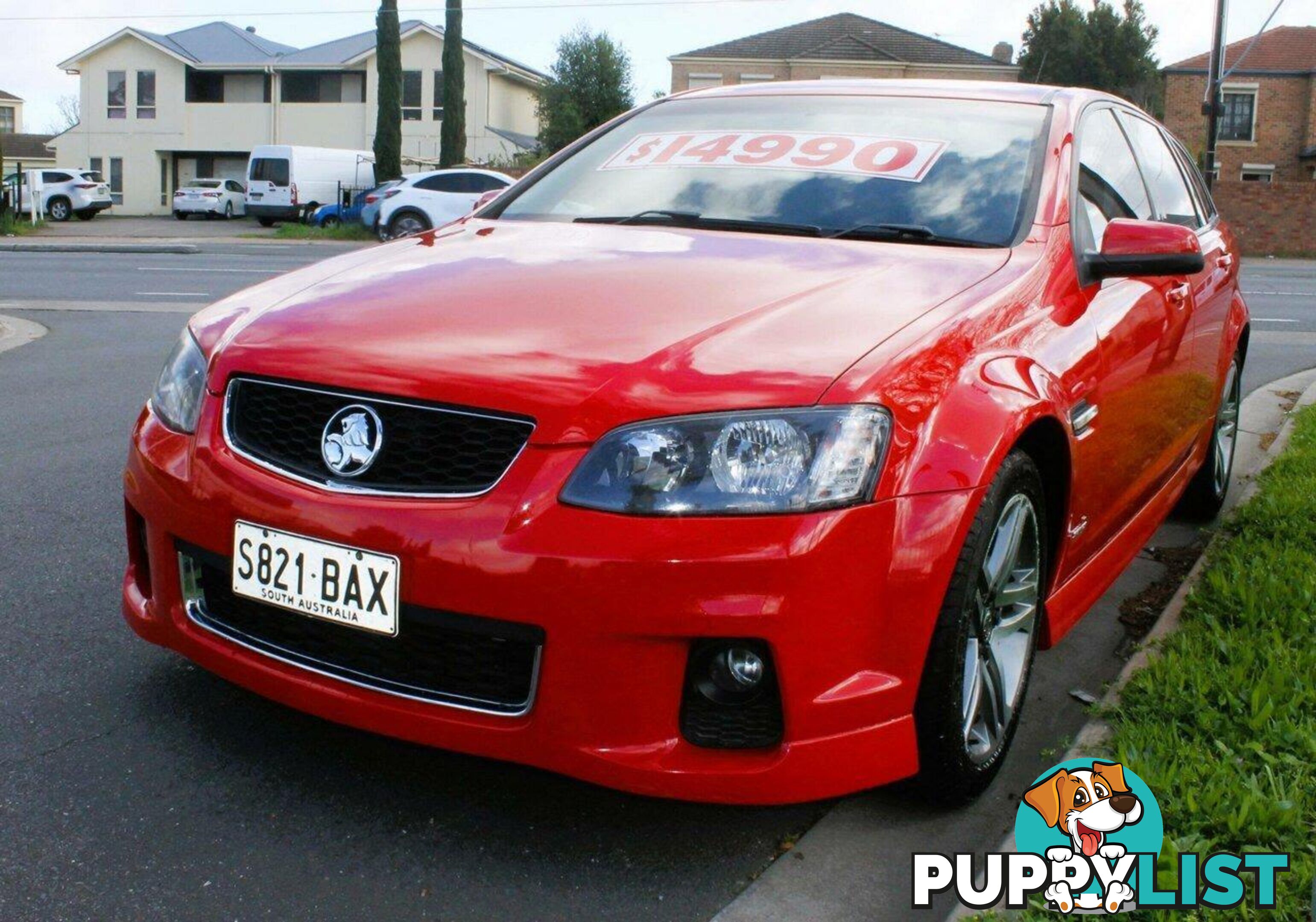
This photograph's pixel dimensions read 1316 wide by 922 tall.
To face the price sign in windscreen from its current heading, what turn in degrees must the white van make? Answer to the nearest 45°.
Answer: approximately 135° to its right

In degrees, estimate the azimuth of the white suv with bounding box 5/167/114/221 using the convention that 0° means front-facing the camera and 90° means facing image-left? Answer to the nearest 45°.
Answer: approximately 135°

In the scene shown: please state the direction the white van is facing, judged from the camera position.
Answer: facing away from the viewer and to the right of the viewer

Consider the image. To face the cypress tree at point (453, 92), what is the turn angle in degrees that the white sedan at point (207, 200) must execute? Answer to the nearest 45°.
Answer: approximately 90° to its right

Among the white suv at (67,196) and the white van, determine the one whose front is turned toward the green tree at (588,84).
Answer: the white van

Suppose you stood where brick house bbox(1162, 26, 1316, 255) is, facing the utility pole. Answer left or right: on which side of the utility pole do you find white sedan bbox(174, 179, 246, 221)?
right

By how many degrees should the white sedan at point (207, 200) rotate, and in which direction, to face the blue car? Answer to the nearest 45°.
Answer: approximately 135° to its right
